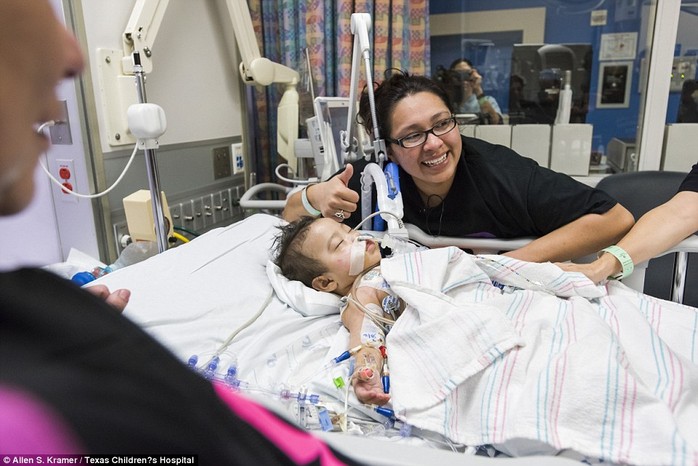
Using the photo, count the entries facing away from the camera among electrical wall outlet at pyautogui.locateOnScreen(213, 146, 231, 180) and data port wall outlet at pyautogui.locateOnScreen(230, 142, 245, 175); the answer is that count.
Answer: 0

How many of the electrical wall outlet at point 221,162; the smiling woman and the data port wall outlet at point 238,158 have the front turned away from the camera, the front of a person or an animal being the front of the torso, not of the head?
0

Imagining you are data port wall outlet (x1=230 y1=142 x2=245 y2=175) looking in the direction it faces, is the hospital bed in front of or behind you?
in front

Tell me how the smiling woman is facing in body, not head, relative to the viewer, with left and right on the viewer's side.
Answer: facing the viewer

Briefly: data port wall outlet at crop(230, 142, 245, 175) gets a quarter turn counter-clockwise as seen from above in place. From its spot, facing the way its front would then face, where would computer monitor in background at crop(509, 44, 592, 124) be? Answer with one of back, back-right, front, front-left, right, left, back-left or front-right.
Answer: front-right

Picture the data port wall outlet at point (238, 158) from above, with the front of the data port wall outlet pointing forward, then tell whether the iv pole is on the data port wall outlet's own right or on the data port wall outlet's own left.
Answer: on the data port wall outlet's own right

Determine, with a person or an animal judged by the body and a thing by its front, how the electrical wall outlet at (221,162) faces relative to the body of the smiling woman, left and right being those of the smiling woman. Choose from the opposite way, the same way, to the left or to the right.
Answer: to the left

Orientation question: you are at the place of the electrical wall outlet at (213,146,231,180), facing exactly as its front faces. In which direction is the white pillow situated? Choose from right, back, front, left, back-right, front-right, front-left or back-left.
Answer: front-right

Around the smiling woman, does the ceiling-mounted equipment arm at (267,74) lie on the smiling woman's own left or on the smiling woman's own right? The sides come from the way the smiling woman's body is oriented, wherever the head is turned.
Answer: on the smiling woman's own right

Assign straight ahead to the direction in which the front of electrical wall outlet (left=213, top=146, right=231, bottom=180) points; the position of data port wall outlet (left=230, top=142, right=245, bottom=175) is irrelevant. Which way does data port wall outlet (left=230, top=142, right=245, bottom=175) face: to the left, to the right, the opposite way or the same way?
the same way

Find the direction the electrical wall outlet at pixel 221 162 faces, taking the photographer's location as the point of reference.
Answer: facing the viewer and to the right of the viewer

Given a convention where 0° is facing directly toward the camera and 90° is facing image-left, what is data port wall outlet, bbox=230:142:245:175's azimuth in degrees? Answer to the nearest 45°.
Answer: approximately 315°

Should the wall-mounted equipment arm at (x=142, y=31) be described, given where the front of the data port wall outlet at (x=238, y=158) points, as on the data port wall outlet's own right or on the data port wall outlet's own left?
on the data port wall outlet's own right

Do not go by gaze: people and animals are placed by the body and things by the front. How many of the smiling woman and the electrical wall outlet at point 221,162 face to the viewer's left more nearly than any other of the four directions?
0
